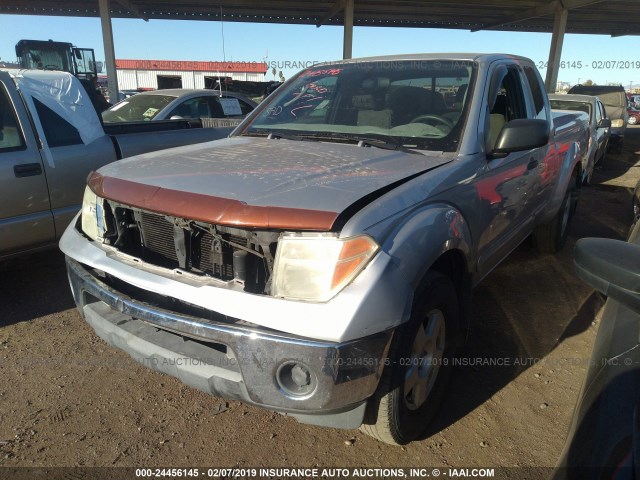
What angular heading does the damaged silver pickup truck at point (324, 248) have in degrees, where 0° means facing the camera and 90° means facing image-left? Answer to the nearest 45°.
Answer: approximately 45°

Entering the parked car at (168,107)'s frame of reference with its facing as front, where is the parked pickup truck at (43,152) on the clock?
the parked pickup truck at (43,152) is roughly at 11 o'clock from the parked car at (168,107).

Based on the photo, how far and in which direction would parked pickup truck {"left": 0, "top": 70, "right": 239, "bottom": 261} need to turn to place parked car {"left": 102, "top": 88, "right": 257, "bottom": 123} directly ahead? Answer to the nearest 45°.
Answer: approximately 135° to its right

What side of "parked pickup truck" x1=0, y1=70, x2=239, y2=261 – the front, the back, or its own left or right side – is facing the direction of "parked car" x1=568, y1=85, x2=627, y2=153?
back

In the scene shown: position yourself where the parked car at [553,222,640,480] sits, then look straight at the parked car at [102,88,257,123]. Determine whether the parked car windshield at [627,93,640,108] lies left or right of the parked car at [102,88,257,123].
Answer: right

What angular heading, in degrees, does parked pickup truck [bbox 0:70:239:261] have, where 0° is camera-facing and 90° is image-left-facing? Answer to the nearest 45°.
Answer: approximately 45°

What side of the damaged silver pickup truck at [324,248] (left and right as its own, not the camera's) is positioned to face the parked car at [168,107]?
right

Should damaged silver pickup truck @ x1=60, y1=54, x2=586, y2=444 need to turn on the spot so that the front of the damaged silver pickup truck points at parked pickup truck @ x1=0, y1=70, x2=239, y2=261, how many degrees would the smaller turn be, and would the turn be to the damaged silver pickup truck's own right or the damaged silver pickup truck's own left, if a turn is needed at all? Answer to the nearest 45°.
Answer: approximately 90° to the damaged silver pickup truck's own right

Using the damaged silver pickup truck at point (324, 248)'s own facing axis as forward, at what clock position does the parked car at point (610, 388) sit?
The parked car is roughly at 9 o'clock from the damaged silver pickup truck.
